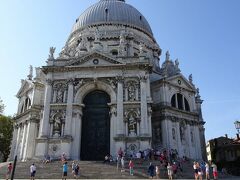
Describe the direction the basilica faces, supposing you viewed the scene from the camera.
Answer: facing the viewer

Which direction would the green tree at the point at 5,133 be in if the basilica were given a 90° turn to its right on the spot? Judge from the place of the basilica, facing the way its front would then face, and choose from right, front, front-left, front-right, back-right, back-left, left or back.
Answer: front-right
